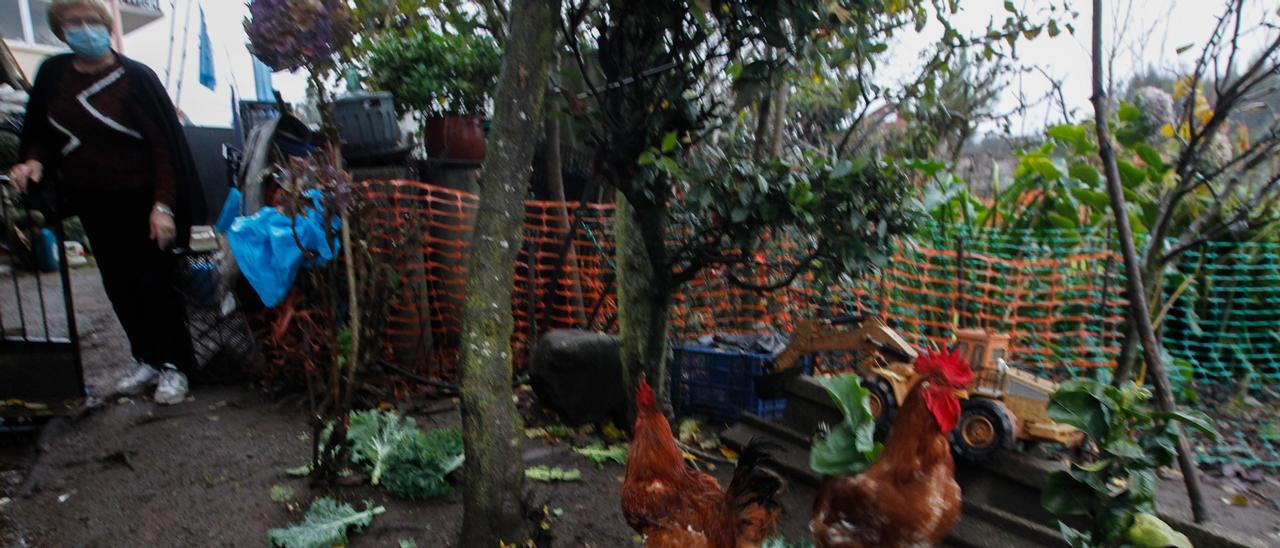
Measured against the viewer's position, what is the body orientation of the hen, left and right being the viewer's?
facing to the left of the viewer

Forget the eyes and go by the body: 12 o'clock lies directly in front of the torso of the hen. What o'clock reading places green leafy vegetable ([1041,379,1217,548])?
The green leafy vegetable is roughly at 6 o'clock from the hen.

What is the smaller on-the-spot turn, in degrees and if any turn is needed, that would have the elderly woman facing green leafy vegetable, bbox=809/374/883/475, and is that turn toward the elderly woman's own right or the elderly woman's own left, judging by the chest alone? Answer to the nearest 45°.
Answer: approximately 45° to the elderly woman's own left

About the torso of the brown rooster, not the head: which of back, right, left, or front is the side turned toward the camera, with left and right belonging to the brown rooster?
right

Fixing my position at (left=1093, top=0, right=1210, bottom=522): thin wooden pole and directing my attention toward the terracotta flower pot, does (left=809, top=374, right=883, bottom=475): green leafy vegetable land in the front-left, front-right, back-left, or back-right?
front-left

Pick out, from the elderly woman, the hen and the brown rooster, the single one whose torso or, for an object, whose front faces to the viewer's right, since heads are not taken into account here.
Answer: the brown rooster

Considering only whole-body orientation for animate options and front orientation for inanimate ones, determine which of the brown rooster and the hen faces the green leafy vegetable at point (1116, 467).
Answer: the brown rooster

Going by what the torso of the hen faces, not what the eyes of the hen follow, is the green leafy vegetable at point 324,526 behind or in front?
in front

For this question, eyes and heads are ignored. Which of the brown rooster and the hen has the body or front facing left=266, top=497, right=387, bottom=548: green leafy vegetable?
the hen

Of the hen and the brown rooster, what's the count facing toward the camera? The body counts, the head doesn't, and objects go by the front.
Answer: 0

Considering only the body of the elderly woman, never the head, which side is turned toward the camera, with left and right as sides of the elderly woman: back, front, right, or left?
front

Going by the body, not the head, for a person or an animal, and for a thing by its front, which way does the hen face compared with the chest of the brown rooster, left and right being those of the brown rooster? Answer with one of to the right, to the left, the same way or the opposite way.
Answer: the opposite way

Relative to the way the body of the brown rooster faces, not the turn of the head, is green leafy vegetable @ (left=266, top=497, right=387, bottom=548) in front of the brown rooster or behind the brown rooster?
behind

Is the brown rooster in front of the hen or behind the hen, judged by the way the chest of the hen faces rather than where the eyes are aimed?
behind
